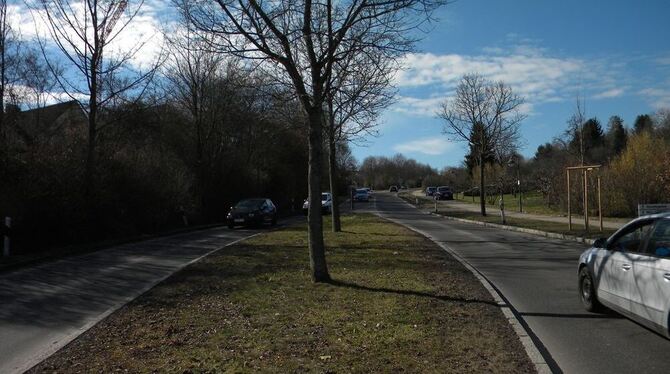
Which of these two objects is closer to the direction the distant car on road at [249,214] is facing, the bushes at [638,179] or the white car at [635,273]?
the white car

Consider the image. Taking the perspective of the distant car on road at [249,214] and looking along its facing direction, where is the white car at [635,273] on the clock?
The white car is roughly at 10 o'clock from the distant car on road.

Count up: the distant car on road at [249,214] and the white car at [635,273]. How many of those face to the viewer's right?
0

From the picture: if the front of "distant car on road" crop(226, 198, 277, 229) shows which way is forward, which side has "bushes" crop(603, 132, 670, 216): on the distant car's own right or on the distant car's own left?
on the distant car's own left

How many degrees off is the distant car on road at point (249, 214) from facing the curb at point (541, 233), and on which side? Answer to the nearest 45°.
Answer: approximately 90° to its left

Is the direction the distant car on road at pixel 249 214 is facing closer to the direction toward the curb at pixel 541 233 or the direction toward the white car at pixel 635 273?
the white car

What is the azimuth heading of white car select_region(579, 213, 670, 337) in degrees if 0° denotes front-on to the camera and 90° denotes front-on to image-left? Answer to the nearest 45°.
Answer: approximately 135°

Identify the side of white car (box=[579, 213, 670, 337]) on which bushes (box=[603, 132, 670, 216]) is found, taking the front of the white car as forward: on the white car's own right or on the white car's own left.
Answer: on the white car's own right

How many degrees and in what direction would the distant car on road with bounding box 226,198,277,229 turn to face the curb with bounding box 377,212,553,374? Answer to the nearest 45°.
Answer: approximately 45° to its left

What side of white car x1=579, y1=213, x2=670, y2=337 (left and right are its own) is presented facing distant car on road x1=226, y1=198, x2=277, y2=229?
front

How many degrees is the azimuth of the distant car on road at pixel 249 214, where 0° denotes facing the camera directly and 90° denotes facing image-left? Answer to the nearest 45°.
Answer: approximately 45°

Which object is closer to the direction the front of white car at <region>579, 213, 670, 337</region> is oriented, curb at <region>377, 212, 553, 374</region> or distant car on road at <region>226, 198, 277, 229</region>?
the distant car on road

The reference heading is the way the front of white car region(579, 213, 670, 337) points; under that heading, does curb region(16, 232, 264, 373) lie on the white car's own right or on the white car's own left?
on the white car's own left
